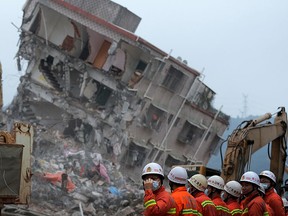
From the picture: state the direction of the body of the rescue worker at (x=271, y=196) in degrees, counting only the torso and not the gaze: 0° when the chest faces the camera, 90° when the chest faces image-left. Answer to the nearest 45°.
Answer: approximately 45°
